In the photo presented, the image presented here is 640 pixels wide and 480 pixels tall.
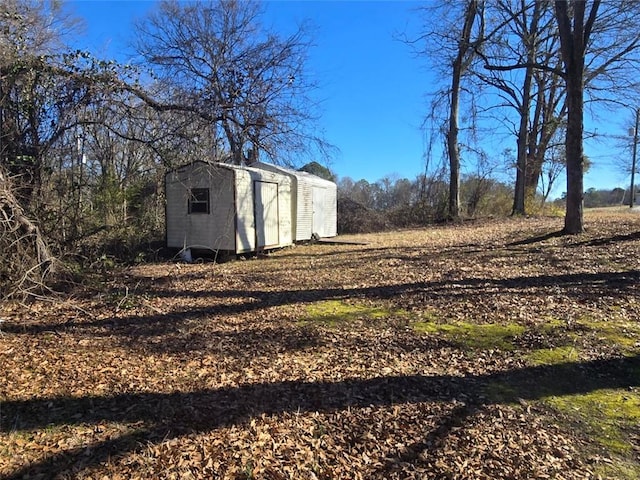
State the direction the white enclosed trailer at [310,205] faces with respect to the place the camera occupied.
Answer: facing the viewer and to the right of the viewer

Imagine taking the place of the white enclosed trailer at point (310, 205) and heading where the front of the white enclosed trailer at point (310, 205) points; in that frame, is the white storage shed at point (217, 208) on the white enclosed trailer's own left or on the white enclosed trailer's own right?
on the white enclosed trailer's own right

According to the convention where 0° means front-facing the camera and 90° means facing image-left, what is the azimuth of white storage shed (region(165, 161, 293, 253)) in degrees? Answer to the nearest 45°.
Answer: approximately 315°

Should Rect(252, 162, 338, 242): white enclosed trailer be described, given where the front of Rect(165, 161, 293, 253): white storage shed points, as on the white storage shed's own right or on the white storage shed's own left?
on the white storage shed's own left

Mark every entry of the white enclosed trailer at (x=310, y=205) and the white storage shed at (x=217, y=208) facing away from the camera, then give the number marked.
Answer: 0
